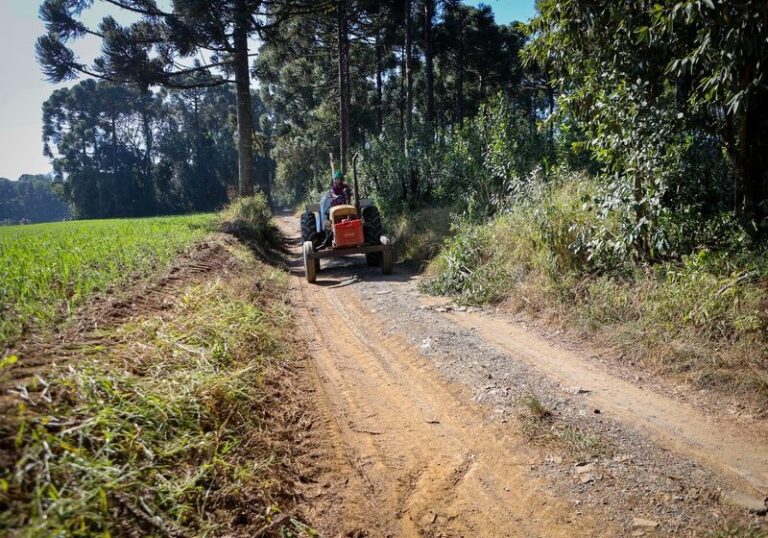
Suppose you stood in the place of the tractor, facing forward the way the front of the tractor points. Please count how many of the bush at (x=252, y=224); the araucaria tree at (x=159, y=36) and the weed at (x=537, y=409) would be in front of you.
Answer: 1

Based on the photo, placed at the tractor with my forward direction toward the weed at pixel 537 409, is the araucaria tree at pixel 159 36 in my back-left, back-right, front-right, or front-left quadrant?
back-right

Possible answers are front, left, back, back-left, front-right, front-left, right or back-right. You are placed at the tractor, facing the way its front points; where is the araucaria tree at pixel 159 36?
back-right

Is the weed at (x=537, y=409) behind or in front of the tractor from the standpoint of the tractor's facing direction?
in front

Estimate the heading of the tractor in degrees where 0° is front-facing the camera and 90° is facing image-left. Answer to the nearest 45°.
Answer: approximately 0°
